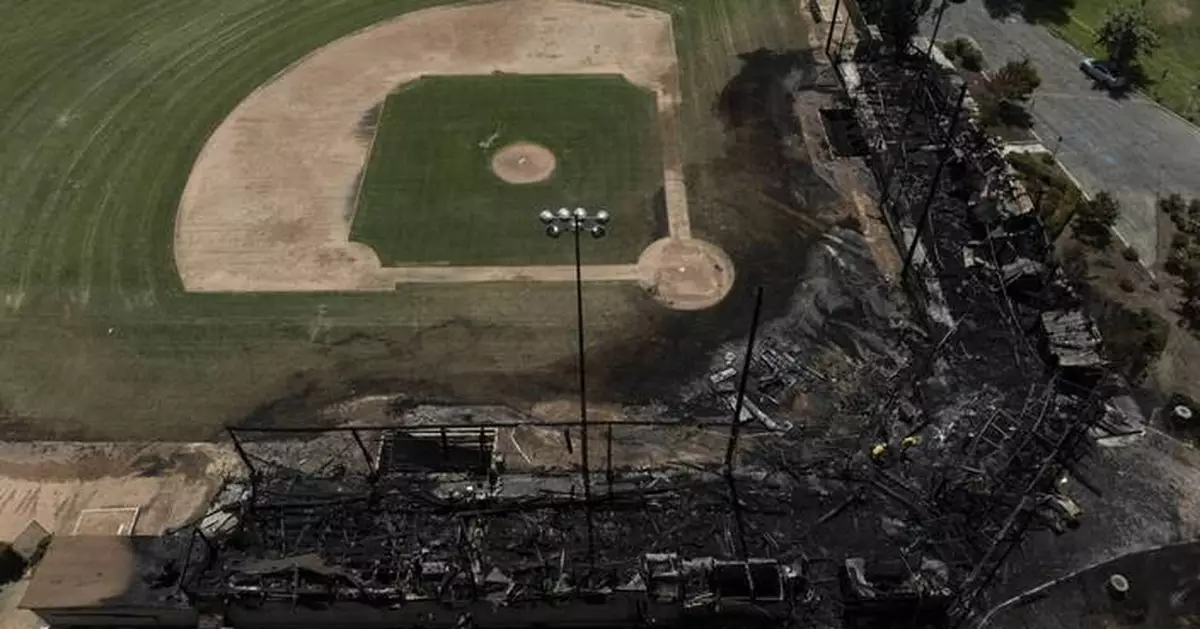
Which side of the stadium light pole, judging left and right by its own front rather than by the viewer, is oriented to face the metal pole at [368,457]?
left

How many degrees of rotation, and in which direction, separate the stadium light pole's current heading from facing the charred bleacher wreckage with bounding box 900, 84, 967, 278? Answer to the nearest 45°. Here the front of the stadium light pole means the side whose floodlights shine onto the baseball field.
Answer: approximately 45° to its right

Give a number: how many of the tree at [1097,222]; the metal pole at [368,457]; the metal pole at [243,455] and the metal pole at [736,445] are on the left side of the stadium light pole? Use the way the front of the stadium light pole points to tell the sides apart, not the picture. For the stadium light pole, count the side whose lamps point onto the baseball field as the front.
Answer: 2

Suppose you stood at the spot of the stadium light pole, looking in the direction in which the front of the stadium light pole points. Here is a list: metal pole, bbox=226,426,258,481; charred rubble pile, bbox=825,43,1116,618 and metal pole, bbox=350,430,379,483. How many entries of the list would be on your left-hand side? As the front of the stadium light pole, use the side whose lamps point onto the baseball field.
2

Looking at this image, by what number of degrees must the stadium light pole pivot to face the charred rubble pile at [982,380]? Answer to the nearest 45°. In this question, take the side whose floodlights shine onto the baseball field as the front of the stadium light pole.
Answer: approximately 90° to its right

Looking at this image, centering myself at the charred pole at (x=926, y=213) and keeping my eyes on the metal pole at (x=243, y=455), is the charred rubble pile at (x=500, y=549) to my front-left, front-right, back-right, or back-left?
front-left

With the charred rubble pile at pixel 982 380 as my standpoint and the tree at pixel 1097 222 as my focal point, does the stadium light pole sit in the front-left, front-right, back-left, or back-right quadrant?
back-left

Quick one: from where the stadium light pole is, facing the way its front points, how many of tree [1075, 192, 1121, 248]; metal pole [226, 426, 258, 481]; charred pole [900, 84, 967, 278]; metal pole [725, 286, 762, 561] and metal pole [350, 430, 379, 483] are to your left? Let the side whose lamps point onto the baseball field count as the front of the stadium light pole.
2

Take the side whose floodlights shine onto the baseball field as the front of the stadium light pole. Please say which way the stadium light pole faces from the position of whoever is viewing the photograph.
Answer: facing away from the viewer

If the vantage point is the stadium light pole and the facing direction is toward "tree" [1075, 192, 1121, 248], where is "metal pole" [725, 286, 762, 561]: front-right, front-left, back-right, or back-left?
front-right

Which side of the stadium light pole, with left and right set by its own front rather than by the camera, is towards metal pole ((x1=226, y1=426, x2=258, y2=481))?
left

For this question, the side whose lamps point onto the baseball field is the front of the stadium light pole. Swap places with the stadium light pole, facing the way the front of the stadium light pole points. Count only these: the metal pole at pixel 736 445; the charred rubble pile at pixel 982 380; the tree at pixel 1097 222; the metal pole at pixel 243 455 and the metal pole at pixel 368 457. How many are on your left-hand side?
2

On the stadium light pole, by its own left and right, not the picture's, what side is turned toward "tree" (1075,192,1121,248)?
right
